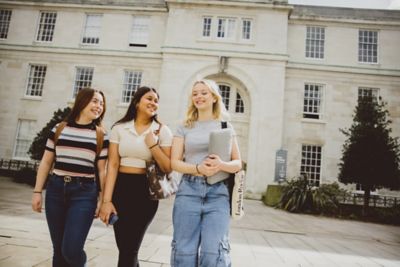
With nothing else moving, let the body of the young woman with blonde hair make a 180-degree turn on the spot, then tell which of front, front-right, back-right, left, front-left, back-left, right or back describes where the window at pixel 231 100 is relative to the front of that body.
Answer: front

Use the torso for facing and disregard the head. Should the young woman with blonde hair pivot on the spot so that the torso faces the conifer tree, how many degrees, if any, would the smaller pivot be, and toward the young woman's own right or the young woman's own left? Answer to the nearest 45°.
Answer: approximately 135° to the young woman's own left

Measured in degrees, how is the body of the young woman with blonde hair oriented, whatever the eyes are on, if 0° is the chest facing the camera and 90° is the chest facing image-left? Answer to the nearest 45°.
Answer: approximately 0°

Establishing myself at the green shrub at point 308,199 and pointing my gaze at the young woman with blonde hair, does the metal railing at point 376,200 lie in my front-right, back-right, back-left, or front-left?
back-left

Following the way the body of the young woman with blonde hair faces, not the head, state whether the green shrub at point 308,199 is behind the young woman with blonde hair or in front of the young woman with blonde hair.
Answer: behind

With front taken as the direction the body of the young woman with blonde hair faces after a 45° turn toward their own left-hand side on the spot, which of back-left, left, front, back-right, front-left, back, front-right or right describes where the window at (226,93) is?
back-left

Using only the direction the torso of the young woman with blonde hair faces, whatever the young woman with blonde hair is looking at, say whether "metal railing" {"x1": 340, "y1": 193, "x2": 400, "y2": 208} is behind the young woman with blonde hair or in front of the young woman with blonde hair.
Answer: behind

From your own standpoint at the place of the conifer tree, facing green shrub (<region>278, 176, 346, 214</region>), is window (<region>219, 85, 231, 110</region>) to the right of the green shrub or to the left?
right

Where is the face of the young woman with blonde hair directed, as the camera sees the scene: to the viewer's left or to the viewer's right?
to the viewer's left
